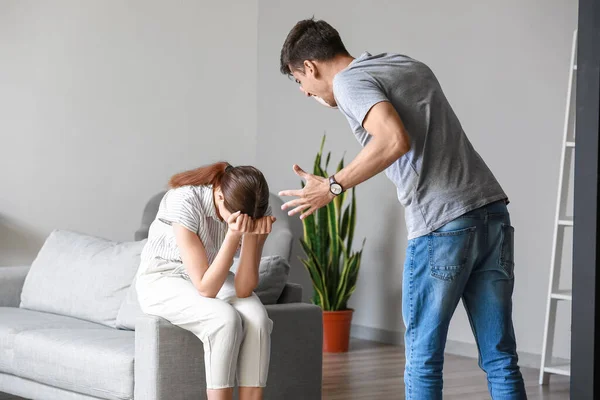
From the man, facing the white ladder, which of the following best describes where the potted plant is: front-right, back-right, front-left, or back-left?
front-left

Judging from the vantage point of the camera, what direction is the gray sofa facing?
facing the viewer and to the left of the viewer

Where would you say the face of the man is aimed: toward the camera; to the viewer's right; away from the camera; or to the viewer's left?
to the viewer's left

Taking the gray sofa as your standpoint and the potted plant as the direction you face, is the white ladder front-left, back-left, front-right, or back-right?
front-right

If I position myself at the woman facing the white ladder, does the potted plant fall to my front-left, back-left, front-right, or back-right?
front-left

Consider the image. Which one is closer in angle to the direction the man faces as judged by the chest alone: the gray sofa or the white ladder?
the gray sofa

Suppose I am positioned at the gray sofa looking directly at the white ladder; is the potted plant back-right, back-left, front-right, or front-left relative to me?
front-left

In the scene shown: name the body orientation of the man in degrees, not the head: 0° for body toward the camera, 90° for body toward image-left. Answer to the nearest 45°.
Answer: approximately 135°

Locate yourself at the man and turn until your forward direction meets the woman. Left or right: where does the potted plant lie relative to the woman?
right

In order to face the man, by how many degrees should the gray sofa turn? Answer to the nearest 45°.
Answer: approximately 90° to its left

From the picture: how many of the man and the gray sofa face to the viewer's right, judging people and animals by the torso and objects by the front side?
0

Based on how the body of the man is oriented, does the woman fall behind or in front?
in front

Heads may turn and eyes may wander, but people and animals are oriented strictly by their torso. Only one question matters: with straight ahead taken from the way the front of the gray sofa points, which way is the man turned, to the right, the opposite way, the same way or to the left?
to the right

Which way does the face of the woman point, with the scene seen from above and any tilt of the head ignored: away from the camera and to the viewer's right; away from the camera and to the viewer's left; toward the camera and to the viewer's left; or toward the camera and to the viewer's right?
toward the camera and to the viewer's right

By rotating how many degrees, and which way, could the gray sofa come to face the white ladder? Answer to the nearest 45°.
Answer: approximately 135° to its left
